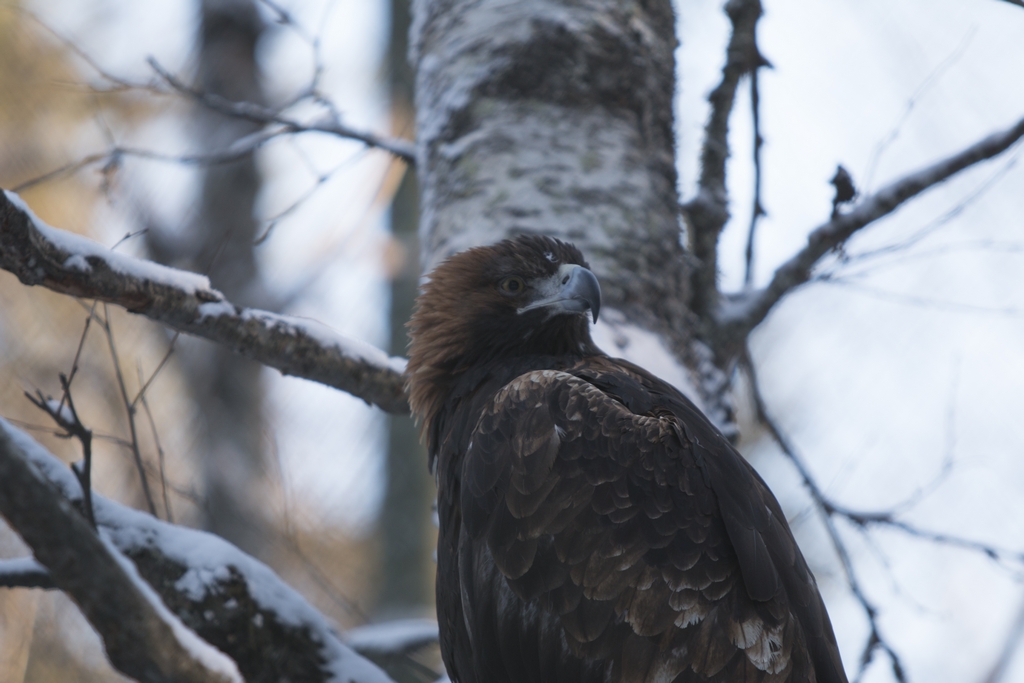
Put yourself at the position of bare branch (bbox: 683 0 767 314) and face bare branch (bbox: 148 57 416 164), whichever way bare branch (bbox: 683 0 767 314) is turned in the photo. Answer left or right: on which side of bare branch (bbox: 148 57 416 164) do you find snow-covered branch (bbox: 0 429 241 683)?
left

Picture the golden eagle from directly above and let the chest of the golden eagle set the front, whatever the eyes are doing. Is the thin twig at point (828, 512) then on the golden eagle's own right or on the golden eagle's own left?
on the golden eagle's own right
